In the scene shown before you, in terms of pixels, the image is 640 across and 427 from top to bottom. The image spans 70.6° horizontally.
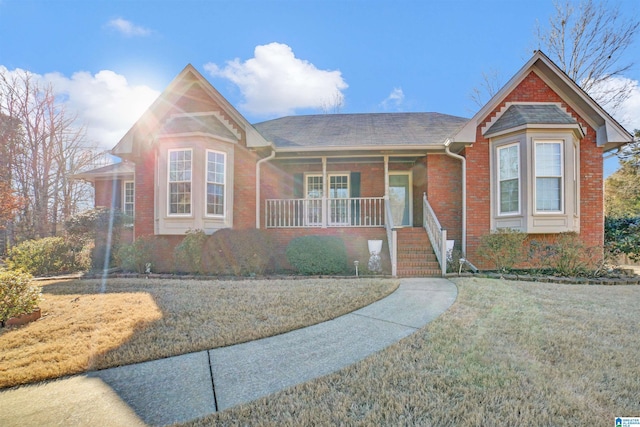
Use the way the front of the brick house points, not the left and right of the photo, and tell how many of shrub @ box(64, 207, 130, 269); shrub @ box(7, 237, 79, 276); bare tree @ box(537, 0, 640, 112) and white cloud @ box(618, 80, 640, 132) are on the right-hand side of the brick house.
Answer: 2

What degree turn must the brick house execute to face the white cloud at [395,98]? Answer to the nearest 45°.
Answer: approximately 180°

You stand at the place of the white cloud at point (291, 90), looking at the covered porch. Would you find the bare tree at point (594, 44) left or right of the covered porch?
left

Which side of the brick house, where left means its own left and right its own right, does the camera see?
front

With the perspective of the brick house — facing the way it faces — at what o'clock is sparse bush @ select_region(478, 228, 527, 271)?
The sparse bush is roughly at 10 o'clock from the brick house.

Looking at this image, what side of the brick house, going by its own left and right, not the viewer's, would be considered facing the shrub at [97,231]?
right

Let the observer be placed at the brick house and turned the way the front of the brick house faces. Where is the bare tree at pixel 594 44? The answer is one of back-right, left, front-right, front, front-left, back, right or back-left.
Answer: back-left

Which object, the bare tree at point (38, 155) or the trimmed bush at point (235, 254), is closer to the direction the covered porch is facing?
the trimmed bush

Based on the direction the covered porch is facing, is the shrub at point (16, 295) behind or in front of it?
in front

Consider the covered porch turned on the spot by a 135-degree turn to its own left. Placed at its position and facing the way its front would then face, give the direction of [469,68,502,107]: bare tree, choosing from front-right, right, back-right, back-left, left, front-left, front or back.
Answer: front

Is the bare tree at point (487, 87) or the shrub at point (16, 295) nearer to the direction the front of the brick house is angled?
the shrub

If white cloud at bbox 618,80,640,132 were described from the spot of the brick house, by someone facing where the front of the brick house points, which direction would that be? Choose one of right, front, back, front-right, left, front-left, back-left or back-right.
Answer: back-left
